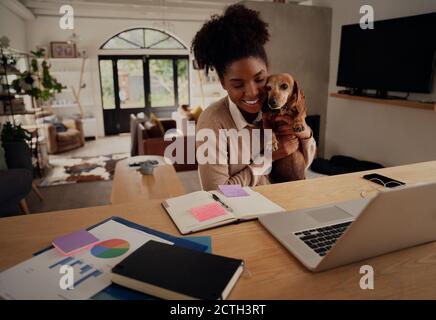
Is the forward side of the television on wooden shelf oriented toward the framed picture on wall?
no

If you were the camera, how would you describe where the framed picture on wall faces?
facing the viewer

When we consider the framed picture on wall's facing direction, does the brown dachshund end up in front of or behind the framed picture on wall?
in front

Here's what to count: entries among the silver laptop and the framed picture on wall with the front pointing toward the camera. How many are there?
1

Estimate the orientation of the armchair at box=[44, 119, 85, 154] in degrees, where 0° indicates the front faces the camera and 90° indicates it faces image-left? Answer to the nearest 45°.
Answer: approximately 315°

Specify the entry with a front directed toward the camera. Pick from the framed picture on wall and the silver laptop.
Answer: the framed picture on wall

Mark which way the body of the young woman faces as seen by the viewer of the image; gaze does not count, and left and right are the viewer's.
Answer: facing the viewer and to the right of the viewer

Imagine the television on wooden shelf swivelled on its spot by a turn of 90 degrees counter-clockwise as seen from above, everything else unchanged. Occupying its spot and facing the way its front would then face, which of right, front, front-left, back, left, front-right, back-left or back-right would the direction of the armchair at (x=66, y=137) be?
back-right

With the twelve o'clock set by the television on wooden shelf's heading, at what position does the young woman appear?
The young woman is roughly at 11 o'clock from the television on wooden shelf.

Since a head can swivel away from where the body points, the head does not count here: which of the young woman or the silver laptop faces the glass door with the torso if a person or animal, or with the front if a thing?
the silver laptop

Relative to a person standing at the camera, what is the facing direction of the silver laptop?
facing away from the viewer and to the left of the viewer

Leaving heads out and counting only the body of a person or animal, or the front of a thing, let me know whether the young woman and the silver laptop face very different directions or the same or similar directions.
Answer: very different directions

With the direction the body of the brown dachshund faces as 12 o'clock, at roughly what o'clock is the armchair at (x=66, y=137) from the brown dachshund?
The armchair is roughly at 5 o'clock from the brown dachshund.

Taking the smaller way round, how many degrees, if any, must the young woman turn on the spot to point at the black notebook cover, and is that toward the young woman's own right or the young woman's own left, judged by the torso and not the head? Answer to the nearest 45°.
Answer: approximately 45° to the young woman's own right

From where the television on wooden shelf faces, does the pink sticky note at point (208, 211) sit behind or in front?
in front

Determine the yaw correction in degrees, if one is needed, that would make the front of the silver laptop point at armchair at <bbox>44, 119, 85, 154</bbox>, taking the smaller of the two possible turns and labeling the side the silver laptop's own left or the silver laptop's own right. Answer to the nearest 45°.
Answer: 0° — it already faces it
